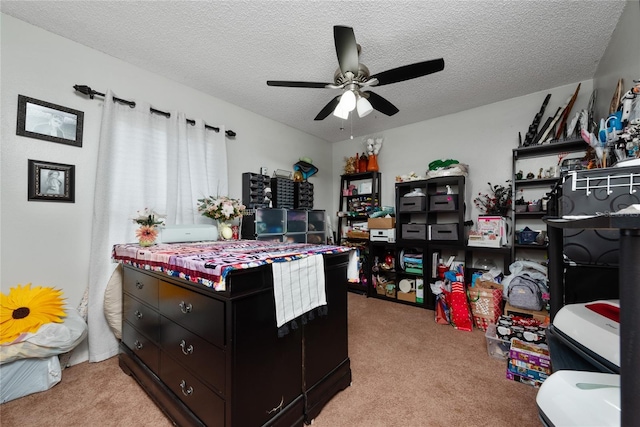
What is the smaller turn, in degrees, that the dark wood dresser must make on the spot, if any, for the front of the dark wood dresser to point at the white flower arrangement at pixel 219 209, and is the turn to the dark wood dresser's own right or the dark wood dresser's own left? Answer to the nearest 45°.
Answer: approximately 135° to the dark wood dresser's own right

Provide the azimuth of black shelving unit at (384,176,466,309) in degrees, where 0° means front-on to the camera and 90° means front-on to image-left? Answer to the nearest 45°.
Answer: approximately 45°

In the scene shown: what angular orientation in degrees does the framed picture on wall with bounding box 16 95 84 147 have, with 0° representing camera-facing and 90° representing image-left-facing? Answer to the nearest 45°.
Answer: approximately 315°

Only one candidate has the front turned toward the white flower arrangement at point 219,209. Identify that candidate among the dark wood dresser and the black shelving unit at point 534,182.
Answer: the black shelving unit

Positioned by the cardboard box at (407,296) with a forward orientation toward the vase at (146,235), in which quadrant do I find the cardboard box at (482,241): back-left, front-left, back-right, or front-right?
back-left
